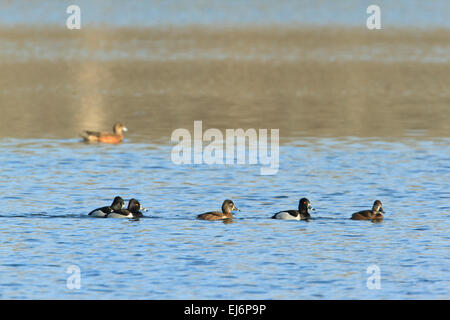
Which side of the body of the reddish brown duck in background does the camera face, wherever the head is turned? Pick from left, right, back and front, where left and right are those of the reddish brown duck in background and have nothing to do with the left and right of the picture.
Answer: right

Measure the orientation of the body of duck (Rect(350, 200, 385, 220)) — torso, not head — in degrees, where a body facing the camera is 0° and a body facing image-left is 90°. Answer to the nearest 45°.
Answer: approximately 270°

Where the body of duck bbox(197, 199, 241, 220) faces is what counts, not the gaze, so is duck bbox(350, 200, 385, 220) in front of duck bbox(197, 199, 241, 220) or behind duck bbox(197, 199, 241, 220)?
in front

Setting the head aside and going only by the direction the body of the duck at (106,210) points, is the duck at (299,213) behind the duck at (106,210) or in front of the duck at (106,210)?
in front

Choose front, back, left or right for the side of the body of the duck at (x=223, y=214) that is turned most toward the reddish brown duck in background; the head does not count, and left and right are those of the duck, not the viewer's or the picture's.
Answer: left

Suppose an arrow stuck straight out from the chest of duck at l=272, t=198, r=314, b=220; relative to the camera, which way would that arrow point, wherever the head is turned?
to the viewer's right

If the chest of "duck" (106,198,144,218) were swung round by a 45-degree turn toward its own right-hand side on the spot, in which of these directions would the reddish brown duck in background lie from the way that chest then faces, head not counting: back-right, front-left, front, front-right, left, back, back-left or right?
back-left

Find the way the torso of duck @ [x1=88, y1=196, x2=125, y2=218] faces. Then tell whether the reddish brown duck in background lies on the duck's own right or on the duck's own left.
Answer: on the duck's own left

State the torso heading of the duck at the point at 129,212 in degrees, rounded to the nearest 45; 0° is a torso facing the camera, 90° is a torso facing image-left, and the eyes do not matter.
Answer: approximately 270°

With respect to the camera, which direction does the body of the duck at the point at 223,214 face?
to the viewer's right

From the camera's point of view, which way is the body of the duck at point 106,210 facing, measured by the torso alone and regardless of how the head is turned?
to the viewer's right

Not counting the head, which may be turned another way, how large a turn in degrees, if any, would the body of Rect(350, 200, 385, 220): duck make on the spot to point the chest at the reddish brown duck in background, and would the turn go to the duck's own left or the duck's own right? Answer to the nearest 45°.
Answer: approximately 135° to the duck's own left

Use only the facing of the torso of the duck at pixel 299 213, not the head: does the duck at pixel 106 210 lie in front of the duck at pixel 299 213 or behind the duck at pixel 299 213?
behind
